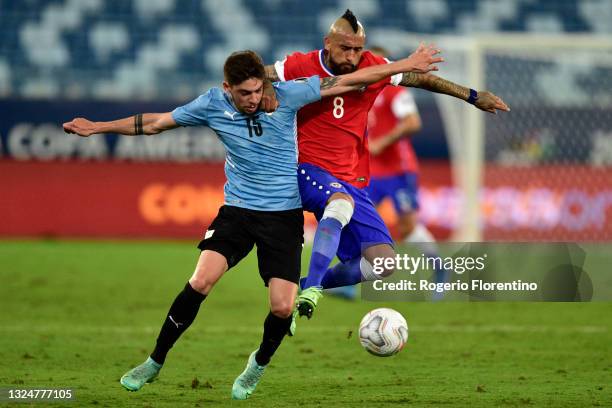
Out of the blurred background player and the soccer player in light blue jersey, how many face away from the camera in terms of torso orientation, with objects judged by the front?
0

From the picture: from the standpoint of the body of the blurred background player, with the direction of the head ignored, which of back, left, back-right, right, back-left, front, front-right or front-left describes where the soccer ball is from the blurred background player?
front-left

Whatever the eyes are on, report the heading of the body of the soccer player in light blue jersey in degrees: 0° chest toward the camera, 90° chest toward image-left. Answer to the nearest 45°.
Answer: approximately 0°

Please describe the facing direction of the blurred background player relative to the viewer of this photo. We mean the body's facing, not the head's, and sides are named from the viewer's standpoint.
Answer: facing the viewer and to the left of the viewer

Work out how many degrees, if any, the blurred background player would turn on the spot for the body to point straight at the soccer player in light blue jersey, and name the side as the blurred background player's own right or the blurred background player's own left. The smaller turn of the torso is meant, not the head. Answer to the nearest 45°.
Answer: approximately 45° to the blurred background player's own left

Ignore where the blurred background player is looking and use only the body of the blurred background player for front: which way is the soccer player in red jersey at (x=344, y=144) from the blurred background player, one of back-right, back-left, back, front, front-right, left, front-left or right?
front-left

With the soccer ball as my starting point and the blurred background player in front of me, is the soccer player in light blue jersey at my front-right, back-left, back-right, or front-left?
back-left

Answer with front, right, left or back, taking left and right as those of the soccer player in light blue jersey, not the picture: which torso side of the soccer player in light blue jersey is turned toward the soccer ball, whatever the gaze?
left
